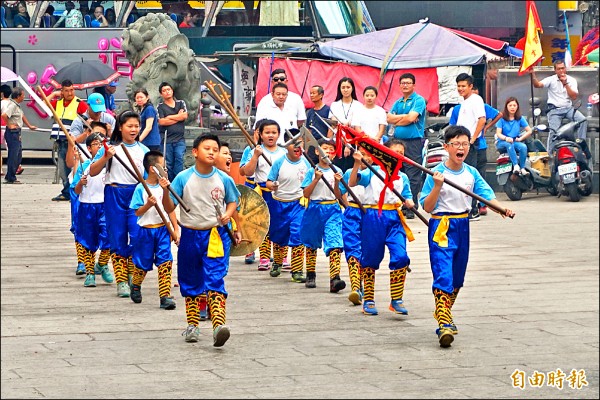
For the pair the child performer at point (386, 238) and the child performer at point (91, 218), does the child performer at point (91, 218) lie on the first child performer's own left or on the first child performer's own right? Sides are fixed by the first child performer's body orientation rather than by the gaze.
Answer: on the first child performer's own right

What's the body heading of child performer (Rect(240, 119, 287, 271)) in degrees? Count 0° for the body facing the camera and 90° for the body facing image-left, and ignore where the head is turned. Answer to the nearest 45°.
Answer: approximately 0°

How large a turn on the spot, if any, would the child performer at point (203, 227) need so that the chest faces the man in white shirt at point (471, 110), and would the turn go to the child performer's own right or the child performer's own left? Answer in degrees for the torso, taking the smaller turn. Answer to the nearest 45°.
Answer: approximately 135° to the child performer's own left

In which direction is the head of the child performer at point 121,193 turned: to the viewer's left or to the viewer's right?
to the viewer's right

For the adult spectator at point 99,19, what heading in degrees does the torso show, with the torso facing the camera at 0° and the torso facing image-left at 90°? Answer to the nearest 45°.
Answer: approximately 0°

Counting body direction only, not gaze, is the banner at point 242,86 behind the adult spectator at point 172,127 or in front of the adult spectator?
behind

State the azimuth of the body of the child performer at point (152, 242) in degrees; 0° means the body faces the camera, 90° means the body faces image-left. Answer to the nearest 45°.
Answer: approximately 315°
